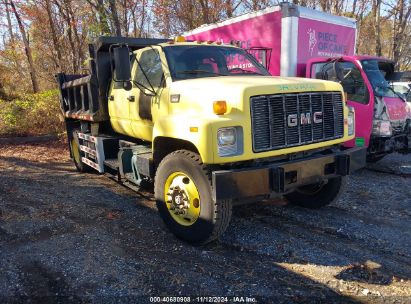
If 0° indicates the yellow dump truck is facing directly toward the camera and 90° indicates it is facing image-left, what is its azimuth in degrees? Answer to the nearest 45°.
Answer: approximately 315°

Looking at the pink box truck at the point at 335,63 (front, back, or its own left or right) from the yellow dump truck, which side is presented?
right

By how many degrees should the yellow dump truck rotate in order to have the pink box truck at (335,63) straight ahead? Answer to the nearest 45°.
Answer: approximately 90° to its left

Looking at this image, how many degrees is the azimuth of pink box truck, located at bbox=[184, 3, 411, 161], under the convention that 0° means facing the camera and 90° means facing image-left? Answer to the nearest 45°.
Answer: approximately 315°
